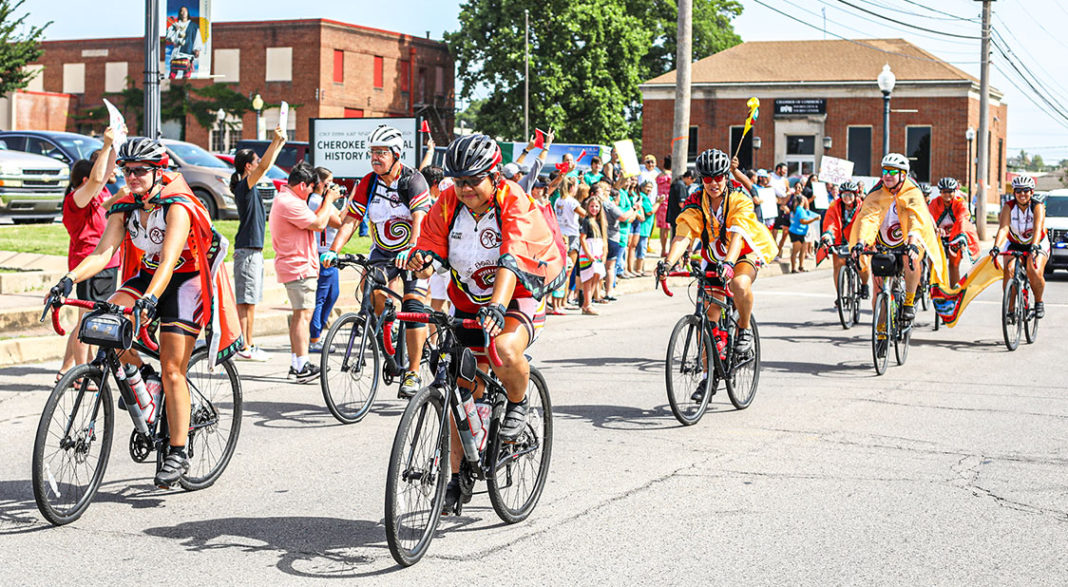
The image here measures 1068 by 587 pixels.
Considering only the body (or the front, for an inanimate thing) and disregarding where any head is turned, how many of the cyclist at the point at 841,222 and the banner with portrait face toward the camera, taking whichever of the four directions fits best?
2

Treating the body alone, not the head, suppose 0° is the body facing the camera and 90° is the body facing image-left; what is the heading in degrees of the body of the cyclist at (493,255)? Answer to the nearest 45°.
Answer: approximately 45°

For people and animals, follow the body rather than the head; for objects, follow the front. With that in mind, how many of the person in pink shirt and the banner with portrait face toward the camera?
1

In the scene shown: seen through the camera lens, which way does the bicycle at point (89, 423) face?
facing the viewer and to the left of the viewer

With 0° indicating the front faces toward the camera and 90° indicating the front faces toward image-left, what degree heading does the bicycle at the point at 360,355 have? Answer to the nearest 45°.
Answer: approximately 45°

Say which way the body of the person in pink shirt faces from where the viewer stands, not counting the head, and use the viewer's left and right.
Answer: facing to the right of the viewer

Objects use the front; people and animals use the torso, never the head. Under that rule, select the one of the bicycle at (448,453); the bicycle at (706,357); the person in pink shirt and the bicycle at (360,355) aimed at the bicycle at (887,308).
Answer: the person in pink shirt

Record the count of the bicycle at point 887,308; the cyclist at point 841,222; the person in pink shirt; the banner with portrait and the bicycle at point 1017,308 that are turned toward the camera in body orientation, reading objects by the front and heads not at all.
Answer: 4

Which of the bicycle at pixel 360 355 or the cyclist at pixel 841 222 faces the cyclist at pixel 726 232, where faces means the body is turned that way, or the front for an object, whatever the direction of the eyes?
the cyclist at pixel 841 222

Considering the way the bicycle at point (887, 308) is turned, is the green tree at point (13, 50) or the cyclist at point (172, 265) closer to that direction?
the cyclist

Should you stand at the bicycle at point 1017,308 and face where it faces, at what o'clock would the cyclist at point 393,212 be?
The cyclist is roughly at 1 o'clock from the bicycle.

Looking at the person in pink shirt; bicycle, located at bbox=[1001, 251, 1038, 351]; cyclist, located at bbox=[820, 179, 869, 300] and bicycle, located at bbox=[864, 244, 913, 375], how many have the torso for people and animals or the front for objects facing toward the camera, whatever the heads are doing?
3

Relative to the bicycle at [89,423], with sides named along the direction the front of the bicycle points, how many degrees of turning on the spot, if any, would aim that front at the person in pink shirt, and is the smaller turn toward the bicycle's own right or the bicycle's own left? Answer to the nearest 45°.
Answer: approximately 135° to the bicycle's own right
